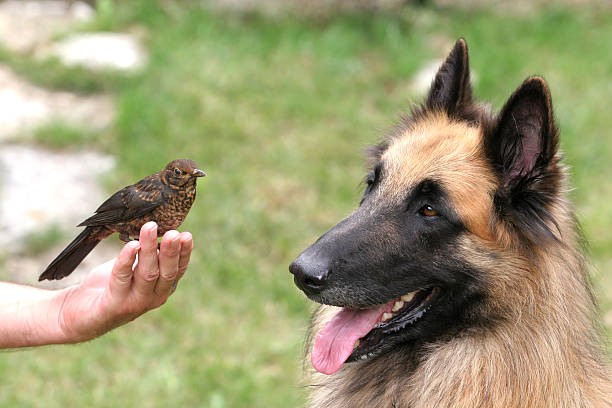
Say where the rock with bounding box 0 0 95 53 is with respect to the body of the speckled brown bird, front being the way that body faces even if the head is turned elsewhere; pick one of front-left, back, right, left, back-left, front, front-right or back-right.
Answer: left

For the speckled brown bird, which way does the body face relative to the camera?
to the viewer's right

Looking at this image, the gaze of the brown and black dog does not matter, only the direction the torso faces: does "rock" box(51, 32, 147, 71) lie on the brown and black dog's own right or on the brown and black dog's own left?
on the brown and black dog's own right

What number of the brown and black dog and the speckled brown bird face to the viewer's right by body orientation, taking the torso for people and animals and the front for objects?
1

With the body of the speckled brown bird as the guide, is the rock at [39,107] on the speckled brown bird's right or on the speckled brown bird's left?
on the speckled brown bird's left

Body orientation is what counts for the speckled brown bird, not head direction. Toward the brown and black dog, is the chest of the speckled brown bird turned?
yes

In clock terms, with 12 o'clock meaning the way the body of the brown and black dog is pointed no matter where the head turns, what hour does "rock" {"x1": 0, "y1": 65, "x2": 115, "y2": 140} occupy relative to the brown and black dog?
The rock is roughly at 3 o'clock from the brown and black dog.

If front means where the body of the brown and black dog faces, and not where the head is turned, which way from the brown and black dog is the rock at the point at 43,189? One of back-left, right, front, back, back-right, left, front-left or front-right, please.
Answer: right

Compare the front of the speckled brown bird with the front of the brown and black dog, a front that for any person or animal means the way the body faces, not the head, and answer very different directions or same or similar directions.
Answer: very different directions

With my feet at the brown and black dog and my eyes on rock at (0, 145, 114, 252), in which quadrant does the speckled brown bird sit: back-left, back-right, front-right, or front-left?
front-left

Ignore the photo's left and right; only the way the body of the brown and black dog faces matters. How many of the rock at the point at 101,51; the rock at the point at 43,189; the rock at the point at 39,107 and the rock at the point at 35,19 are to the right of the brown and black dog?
4

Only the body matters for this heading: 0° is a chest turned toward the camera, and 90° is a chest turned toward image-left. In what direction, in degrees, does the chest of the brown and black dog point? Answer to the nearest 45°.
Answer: approximately 45°

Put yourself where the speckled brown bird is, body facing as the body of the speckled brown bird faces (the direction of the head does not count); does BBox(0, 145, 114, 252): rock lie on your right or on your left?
on your left
